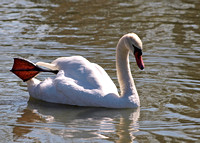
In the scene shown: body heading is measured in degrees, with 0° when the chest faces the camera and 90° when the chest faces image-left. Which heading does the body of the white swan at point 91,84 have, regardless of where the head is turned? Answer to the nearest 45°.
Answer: approximately 270°
